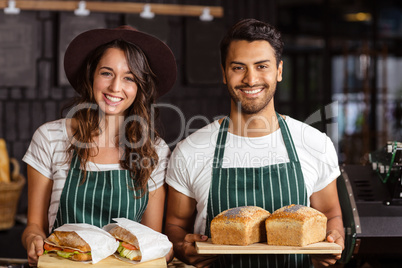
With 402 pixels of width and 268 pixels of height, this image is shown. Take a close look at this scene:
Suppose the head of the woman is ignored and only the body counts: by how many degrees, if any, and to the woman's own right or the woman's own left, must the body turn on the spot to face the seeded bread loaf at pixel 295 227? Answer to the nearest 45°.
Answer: approximately 45° to the woman's own left

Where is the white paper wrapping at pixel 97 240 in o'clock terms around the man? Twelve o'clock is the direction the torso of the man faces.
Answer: The white paper wrapping is roughly at 2 o'clock from the man.

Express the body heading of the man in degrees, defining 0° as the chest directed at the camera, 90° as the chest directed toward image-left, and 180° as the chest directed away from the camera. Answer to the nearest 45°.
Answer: approximately 0°

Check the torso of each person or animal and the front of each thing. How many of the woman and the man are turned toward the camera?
2

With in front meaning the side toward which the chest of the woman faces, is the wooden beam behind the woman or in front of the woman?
behind
